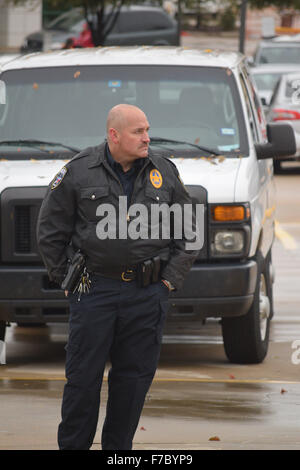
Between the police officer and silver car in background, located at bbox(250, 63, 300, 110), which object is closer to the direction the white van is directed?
the police officer

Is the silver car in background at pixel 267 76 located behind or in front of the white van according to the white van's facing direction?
behind

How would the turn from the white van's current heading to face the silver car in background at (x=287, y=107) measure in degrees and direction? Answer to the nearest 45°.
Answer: approximately 180°

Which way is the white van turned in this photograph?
toward the camera

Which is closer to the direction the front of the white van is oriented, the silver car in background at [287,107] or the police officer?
the police officer

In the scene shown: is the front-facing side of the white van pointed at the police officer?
yes
